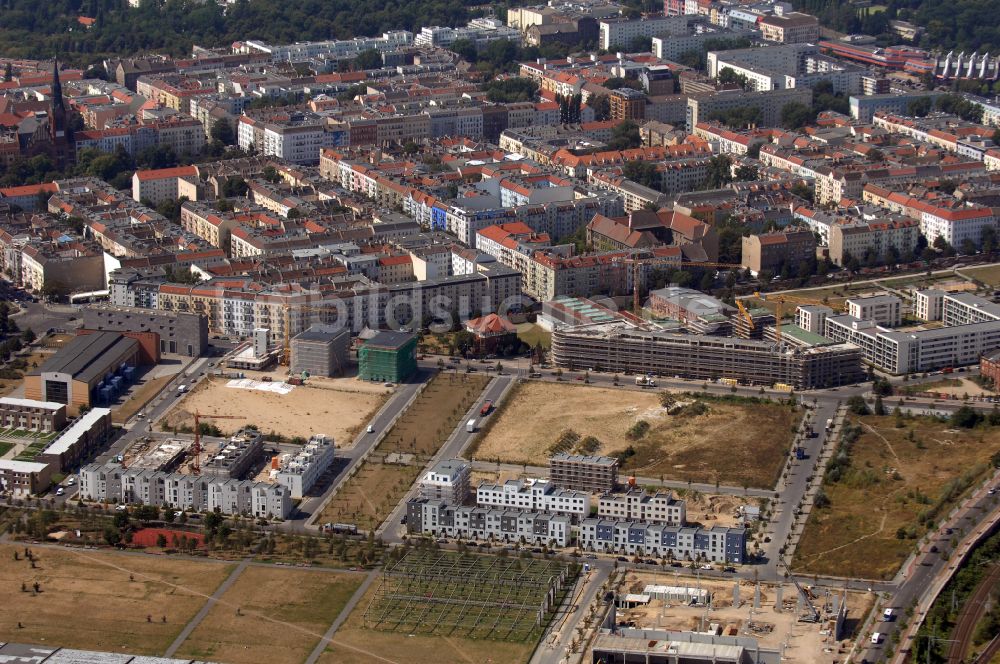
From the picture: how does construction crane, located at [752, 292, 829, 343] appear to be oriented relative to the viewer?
to the viewer's right

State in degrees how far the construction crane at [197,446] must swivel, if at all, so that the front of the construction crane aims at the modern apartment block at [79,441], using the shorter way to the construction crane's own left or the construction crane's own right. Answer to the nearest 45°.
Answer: approximately 180°

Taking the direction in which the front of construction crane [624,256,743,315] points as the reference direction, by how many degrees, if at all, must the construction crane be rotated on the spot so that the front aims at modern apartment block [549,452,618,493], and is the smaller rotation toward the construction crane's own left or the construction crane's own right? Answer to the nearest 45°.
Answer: approximately 90° to the construction crane's own right

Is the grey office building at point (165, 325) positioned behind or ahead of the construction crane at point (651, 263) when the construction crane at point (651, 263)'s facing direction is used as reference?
behind

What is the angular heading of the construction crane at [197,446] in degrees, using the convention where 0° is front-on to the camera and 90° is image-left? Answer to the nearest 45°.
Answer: approximately 270°

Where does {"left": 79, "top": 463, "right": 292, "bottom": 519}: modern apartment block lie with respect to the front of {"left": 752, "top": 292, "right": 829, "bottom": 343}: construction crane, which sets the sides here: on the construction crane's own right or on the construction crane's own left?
on the construction crane's own right

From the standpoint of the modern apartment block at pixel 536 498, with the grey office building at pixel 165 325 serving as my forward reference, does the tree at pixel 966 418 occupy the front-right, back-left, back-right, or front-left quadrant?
back-right

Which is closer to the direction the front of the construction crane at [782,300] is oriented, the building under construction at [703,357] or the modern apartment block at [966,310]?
the modern apartment block

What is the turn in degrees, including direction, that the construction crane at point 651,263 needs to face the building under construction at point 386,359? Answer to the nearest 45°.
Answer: approximately 135° to its right

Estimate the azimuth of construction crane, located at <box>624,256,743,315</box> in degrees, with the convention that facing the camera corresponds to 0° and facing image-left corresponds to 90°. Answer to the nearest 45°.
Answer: approximately 270°

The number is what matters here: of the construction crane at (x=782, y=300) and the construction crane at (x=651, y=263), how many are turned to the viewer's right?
2

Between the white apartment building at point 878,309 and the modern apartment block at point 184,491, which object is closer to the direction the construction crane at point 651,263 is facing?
the white apartment building

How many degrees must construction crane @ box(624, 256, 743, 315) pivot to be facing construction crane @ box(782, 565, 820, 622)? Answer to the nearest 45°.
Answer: approximately 90° to its right
